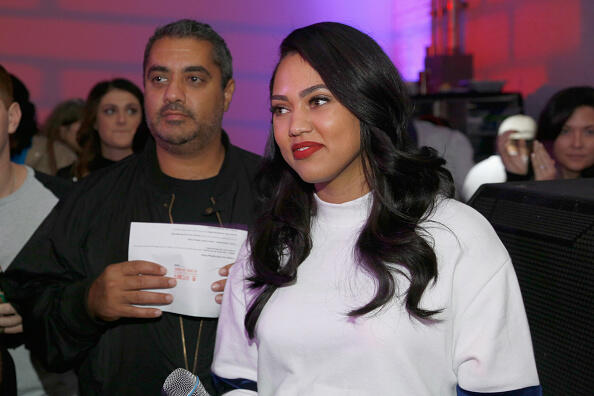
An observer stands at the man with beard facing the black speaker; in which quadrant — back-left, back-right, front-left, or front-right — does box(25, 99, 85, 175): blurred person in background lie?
back-left

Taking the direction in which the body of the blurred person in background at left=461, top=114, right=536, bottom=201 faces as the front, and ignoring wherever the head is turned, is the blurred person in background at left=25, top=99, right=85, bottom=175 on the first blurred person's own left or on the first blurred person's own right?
on the first blurred person's own right

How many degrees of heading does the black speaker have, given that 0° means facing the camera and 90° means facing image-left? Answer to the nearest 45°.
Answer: approximately 45°

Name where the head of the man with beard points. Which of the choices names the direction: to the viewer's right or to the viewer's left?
to the viewer's left

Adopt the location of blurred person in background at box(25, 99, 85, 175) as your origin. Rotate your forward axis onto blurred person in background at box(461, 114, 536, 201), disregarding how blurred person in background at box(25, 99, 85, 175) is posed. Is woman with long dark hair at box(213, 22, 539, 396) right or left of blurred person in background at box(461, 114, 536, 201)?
right
